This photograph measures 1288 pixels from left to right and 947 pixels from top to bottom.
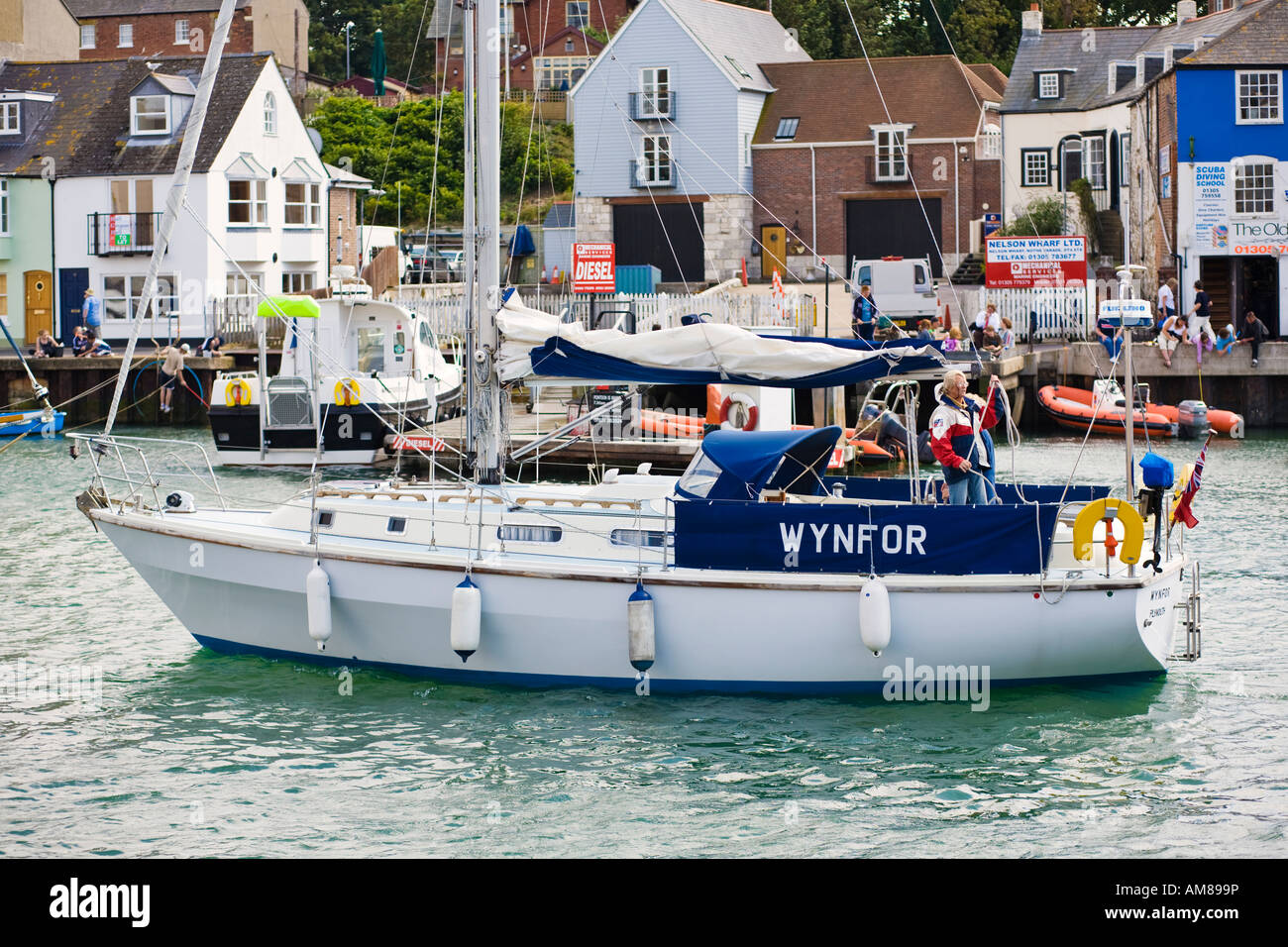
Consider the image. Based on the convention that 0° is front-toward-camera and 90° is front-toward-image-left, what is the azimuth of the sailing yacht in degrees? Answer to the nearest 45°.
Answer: approximately 90°

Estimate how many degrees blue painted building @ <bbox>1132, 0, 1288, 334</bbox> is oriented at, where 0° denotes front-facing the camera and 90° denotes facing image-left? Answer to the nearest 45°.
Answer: approximately 0°

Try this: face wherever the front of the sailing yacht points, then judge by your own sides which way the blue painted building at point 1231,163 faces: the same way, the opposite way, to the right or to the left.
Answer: to the left

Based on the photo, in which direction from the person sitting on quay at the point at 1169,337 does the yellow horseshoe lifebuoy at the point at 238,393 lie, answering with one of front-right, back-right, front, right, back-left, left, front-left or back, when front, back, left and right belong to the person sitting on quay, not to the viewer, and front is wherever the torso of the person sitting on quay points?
front-right

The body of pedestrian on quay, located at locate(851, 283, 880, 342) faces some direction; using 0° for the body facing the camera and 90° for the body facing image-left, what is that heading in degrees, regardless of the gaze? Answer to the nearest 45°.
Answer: approximately 0°

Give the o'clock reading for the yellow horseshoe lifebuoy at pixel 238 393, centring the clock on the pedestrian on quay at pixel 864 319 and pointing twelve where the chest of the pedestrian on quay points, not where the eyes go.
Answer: The yellow horseshoe lifebuoy is roughly at 2 o'clock from the pedestrian on quay.

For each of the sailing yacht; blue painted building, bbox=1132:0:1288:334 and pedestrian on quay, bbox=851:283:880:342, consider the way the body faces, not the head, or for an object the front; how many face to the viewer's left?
1

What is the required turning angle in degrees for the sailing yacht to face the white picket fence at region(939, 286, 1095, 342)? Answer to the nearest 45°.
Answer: approximately 90° to its right

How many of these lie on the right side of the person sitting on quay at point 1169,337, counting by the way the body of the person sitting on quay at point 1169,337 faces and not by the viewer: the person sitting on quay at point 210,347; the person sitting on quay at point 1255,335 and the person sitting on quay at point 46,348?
2
